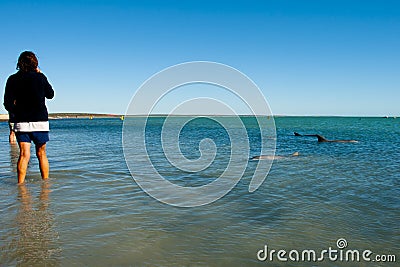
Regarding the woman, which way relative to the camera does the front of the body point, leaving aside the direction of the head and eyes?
away from the camera
